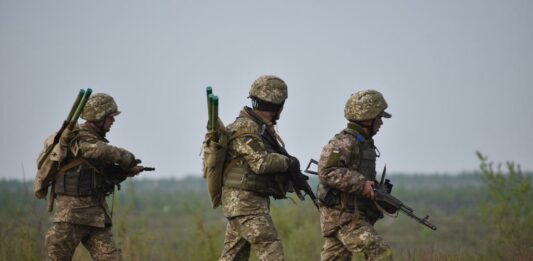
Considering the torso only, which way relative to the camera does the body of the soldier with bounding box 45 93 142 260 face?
to the viewer's right

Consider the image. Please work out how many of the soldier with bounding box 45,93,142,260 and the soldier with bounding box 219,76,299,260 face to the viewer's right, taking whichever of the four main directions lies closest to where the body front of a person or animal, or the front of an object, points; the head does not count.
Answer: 2

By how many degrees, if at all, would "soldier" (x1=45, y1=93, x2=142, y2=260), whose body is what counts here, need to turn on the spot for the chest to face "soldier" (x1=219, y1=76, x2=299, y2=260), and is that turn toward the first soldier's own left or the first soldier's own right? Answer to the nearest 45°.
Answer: approximately 45° to the first soldier's own right

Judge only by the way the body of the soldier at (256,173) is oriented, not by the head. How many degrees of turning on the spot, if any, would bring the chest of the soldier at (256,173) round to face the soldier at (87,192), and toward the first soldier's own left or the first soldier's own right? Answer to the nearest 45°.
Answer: approximately 180°

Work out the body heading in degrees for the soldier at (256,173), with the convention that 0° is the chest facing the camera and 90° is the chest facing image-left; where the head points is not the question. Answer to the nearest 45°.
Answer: approximately 270°
